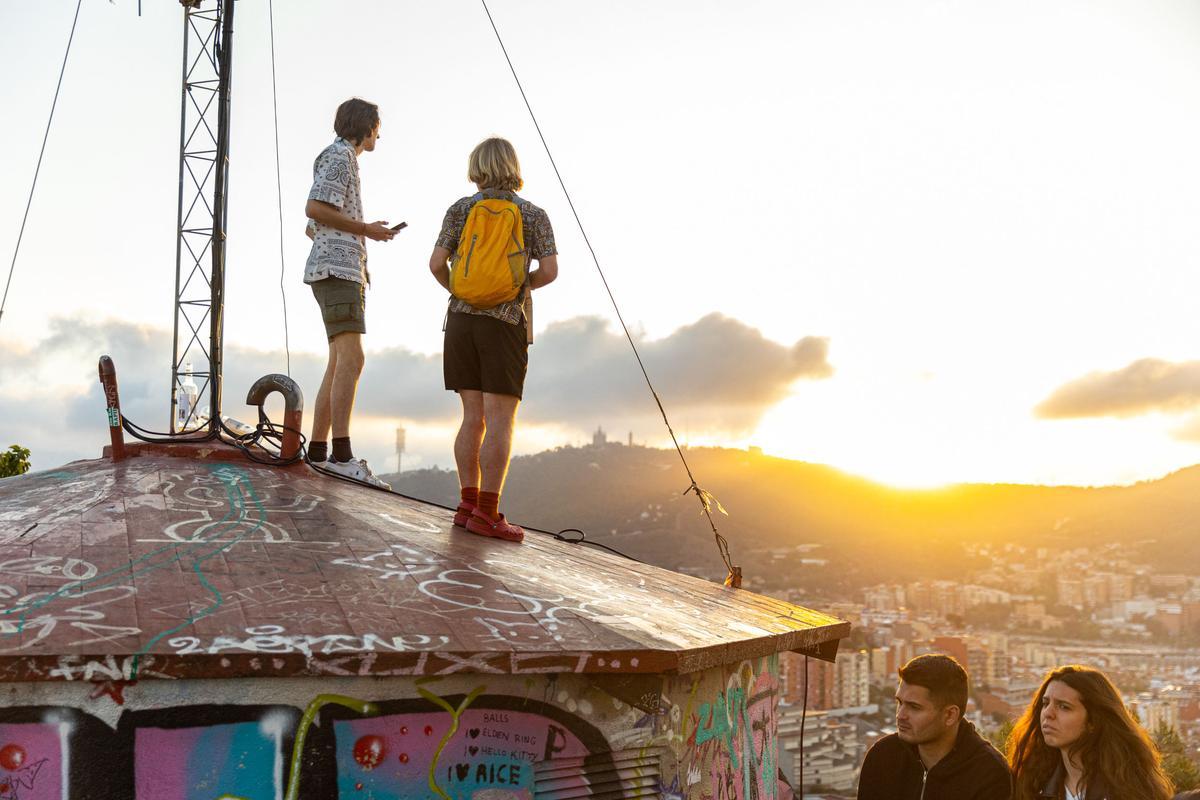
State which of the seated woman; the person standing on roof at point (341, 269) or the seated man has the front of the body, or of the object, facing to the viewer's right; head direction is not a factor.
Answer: the person standing on roof

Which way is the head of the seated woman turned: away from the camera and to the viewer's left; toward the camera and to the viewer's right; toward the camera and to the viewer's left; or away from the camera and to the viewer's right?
toward the camera and to the viewer's left

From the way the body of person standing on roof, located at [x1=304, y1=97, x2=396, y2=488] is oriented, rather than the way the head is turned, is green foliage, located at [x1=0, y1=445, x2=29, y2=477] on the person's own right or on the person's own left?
on the person's own left

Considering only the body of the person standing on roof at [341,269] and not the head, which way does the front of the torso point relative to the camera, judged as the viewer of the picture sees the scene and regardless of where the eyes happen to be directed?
to the viewer's right

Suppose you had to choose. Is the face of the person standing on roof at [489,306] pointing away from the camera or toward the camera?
away from the camera

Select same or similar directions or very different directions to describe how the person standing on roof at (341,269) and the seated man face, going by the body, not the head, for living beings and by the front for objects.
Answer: very different directions

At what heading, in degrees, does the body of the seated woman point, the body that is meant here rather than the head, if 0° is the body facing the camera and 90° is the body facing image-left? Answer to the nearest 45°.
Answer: approximately 45°

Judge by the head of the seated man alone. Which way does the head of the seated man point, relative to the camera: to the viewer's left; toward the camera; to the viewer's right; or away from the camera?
to the viewer's left

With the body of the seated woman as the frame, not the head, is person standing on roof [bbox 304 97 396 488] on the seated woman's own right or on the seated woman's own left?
on the seated woman's own right

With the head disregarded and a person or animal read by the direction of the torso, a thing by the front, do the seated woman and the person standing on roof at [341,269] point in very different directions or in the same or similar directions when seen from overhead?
very different directions

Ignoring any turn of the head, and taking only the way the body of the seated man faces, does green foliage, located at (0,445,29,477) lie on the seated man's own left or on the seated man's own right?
on the seated man's own right
